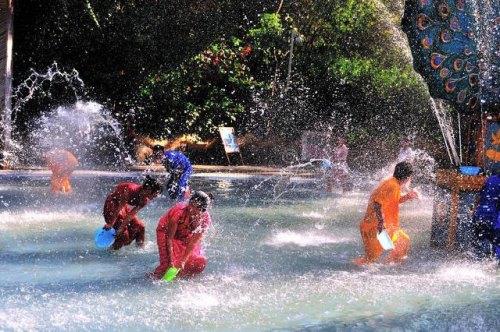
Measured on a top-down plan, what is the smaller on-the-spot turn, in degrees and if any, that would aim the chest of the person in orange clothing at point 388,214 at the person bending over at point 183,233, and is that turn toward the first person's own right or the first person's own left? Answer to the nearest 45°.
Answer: approximately 135° to the first person's own right

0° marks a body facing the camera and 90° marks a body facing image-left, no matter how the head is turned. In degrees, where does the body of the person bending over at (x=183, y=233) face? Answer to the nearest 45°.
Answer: approximately 315°

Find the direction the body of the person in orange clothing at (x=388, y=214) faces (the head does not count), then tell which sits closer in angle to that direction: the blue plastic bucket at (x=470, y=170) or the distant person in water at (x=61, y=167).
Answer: the blue plastic bucket

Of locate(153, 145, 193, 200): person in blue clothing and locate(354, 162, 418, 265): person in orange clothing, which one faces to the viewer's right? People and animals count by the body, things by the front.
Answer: the person in orange clothing
